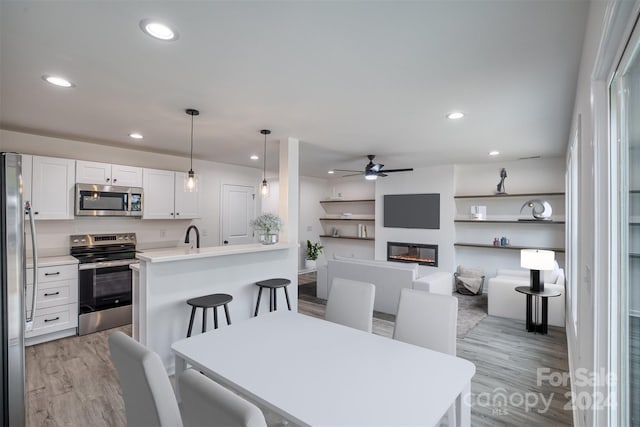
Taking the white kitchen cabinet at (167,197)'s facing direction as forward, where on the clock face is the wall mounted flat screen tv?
The wall mounted flat screen tv is roughly at 9 o'clock from the white kitchen cabinet.

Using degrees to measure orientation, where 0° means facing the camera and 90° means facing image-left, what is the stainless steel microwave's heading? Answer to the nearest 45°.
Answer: approximately 0°

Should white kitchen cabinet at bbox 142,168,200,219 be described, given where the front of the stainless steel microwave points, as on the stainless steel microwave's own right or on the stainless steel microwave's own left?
on the stainless steel microwave's own left

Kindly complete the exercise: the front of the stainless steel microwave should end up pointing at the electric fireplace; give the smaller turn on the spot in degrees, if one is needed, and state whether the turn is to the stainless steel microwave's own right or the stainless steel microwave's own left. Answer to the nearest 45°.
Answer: approximately 90° to the stainless steel microwave's own left

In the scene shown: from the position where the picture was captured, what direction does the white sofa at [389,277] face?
facing away from the viewer and to the right of the viewer

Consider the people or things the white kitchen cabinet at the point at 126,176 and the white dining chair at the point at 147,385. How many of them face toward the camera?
1

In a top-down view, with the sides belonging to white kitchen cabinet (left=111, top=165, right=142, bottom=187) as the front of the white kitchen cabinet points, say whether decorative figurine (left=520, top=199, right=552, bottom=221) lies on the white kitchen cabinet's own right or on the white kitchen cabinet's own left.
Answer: on the white kitchen cabinet's own left
